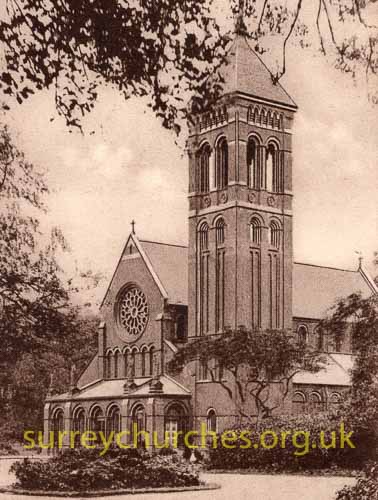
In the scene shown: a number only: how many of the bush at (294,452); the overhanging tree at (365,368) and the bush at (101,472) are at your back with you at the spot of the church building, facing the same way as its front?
0

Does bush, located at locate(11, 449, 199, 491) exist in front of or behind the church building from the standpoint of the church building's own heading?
in front

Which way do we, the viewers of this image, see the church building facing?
facing the viewer and to the left of the viewer

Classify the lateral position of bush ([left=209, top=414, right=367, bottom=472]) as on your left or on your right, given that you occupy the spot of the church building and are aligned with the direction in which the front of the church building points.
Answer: on your left

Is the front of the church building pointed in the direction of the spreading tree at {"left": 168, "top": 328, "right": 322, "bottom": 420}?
no
